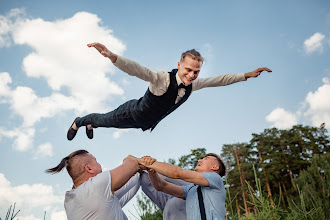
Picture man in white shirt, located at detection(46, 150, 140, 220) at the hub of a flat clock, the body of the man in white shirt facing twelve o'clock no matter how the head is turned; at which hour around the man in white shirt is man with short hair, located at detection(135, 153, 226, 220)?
The man with short hair is roughly at 1 o'clock from the man in white shirt.

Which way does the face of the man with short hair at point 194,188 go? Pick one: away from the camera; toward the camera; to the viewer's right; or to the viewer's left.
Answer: to the viewer's left

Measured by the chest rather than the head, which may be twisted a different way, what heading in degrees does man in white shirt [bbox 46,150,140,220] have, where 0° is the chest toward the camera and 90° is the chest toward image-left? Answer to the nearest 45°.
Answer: approximately 225°

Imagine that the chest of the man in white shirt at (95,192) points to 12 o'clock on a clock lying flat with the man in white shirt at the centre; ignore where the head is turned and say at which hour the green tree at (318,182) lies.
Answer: The green tree is roughly at 12 o'clock from the man in white shirt.

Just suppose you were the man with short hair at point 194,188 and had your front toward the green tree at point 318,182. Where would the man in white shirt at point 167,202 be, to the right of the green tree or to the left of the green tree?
left

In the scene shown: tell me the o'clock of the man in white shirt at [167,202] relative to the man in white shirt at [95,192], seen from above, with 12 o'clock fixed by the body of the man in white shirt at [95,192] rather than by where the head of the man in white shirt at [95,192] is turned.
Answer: the man in white shirt at [167,202] is roughly at 12 o'clock from the man in white shirt at [95,192].
